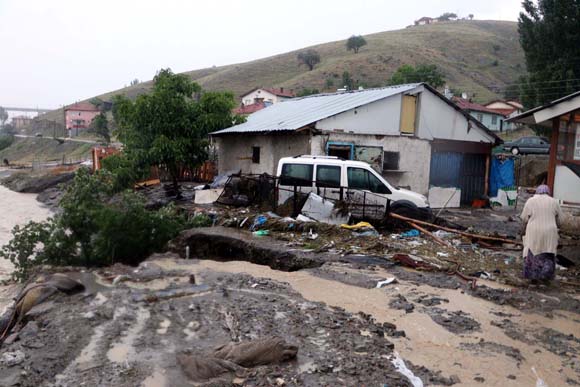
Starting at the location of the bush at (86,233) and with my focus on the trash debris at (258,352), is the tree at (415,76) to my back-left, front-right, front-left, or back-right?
back-left

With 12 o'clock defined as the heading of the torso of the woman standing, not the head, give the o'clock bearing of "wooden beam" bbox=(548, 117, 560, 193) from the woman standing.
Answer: The wooden beam is roughly at 12 o'clock from the woman standing.

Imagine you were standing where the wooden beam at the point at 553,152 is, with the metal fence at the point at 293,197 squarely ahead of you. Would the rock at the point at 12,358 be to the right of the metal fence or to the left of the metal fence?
left

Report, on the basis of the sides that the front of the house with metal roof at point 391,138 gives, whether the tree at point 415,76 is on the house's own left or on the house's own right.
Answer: on the house's own left

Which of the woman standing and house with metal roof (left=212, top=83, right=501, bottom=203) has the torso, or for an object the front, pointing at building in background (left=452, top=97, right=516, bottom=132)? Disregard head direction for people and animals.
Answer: the woman standing

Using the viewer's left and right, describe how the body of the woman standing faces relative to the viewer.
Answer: facing away from the viewer

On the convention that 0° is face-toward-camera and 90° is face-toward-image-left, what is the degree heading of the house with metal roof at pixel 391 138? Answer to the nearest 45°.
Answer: approximately 315°

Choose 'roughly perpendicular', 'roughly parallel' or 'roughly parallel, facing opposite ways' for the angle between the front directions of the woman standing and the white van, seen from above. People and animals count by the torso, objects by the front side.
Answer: roughly perpendicular

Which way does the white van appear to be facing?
to the viewer's right

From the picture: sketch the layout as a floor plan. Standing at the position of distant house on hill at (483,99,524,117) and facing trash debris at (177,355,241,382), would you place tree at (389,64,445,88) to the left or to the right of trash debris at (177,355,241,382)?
right

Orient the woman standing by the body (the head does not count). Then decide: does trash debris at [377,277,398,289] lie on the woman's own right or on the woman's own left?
on the woman's own left
